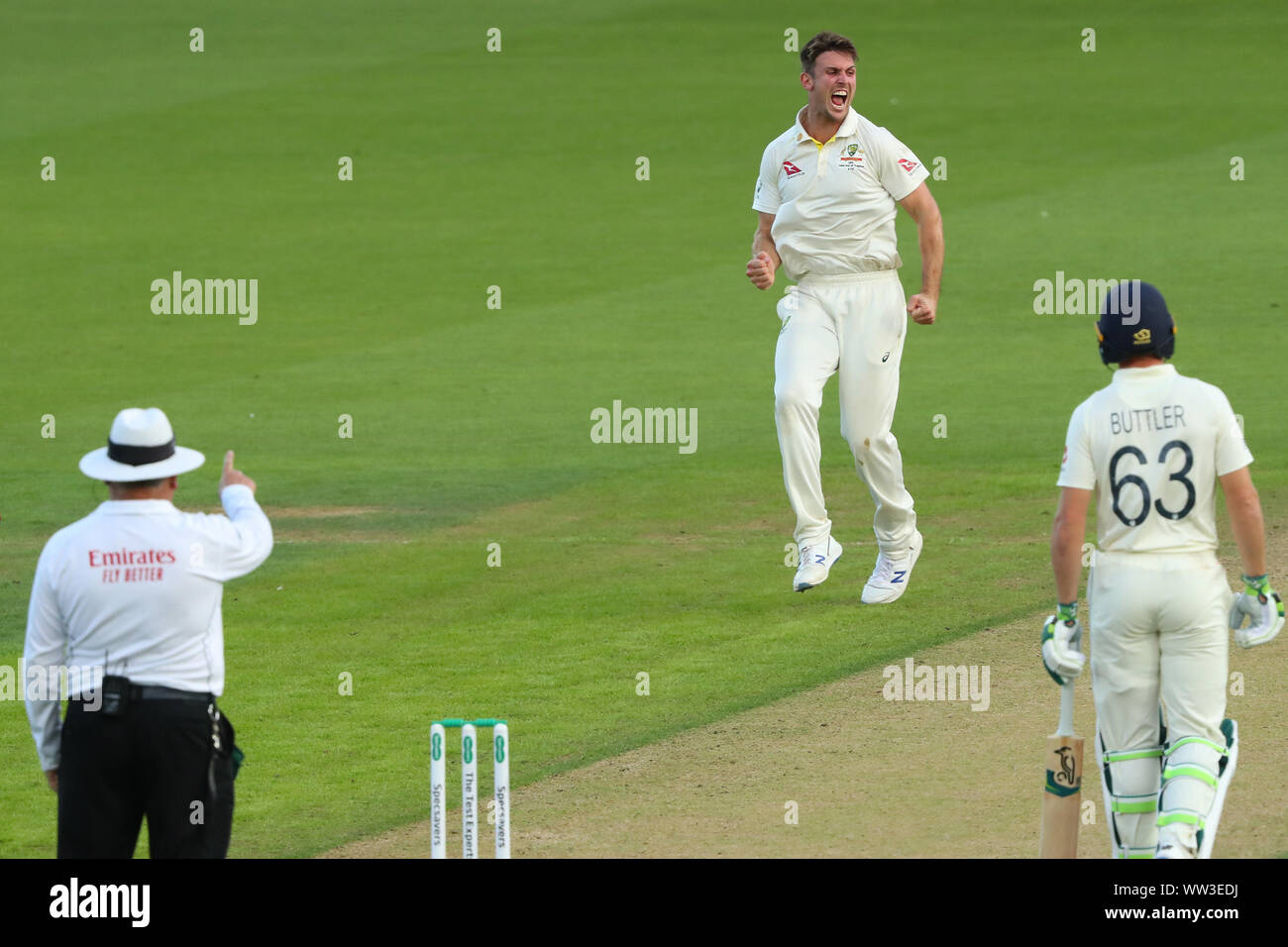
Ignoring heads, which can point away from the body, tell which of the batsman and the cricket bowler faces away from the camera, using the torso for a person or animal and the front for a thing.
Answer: the batsman

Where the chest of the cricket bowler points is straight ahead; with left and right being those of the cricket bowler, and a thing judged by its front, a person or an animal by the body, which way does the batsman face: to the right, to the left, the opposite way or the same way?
the opposite way

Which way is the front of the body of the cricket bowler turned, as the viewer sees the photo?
toward the camera

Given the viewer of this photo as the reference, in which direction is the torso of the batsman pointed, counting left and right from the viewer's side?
facing away from the viewer

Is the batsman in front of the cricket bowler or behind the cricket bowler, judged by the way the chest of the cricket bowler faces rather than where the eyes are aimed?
in front

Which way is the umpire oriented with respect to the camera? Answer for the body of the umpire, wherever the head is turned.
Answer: away from the camera

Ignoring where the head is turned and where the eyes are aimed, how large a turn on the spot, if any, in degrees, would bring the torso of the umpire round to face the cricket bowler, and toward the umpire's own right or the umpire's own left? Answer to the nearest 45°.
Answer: approximately 45° to the umpire's own right

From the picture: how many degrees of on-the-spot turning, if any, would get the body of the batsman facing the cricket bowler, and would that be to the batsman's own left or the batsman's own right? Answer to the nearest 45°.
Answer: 0° — they already face them

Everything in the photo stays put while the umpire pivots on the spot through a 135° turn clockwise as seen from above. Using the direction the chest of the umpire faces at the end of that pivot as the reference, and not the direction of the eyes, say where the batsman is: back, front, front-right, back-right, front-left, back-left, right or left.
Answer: front-left

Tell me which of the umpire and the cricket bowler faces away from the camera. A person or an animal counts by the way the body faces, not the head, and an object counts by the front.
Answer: the umpire
